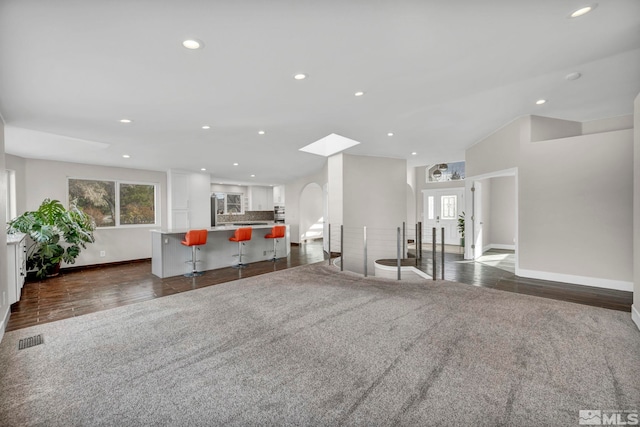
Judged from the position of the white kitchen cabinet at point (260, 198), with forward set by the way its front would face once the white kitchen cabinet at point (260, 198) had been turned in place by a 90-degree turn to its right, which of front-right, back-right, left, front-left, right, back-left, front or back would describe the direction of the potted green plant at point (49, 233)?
front-left

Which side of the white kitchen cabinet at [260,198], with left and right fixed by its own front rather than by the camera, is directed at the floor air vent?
front

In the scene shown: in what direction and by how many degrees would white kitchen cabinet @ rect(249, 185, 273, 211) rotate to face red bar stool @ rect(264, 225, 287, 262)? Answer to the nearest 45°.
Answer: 0° — it already faces it

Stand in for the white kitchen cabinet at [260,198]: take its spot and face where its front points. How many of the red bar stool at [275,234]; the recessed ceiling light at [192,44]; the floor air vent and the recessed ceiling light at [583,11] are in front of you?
4

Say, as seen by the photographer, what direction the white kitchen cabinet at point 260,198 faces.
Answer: facing the viewer

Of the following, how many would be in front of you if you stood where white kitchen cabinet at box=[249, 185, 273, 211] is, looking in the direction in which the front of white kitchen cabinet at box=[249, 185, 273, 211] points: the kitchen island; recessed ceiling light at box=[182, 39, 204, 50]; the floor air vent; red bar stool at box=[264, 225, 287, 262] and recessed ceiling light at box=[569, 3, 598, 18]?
5

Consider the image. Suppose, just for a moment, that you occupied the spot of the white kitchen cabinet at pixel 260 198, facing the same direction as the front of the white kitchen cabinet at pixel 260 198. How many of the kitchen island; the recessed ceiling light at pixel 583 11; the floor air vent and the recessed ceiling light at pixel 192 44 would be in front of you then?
4

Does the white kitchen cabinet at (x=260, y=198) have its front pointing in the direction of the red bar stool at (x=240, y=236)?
yes

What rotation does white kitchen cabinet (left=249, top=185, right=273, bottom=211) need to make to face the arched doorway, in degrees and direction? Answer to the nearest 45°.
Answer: approximately 90° to its left

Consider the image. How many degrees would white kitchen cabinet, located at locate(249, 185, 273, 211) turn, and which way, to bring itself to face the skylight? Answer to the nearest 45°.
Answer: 0° — it already faces it

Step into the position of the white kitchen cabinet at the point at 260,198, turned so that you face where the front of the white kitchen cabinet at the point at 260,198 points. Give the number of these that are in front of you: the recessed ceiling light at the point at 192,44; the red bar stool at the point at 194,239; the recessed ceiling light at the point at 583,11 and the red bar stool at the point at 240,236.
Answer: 4

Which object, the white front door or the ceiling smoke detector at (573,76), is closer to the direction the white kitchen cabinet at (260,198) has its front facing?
the ceiling smoke detector

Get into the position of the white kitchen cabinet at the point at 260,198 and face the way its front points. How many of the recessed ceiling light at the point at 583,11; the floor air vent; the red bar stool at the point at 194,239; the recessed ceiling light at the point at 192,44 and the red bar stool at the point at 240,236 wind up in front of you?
5

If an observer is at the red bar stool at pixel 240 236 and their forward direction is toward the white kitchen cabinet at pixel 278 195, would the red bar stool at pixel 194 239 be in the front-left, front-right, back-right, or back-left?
back-left

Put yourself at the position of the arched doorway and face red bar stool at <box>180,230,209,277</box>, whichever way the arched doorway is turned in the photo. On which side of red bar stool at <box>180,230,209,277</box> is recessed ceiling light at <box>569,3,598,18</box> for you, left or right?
left

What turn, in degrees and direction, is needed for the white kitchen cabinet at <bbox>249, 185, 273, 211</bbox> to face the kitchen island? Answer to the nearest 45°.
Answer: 0° — it already faces it

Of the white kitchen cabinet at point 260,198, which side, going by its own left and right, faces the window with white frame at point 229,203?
right
